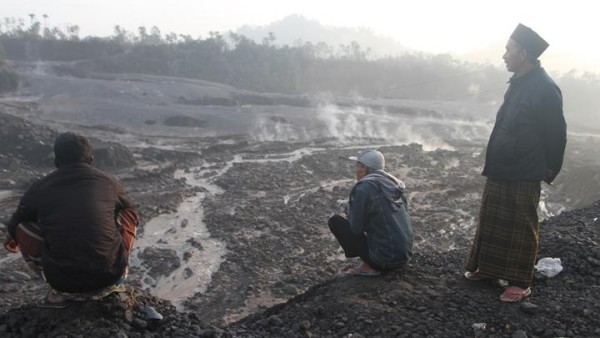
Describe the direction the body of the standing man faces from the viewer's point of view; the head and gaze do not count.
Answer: to the viewer's left

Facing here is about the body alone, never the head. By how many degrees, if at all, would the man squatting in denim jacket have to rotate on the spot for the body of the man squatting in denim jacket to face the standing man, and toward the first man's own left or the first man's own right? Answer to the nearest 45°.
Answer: approximately 135° to the first man's own right

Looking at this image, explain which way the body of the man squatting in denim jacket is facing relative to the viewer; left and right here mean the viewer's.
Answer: facing away from the viewer and to the left of the viewer

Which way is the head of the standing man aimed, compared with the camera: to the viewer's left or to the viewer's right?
to the viewer's left

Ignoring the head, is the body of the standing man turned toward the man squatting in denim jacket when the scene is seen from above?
yes

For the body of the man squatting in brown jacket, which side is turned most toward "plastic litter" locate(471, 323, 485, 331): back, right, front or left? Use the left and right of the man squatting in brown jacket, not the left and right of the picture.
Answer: right

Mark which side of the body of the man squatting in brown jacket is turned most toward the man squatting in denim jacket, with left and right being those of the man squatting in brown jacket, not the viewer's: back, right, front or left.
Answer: right

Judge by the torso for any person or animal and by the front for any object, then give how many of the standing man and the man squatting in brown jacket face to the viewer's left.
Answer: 1

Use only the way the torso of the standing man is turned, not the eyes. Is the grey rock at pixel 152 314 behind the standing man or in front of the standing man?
in front

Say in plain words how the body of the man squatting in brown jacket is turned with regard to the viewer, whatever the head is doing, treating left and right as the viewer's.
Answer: facing away from the viewer

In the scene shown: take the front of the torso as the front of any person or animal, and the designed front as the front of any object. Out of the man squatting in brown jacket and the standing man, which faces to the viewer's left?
the standing man

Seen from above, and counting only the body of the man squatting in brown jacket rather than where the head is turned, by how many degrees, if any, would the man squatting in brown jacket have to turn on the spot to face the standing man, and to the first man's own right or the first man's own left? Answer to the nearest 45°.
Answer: approximately 90° to the first man's own right

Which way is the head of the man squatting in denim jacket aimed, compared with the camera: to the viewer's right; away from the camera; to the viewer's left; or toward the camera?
to the viewer's left

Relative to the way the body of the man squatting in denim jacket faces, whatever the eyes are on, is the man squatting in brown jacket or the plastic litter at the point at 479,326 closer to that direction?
the man squatting in brown jacket
